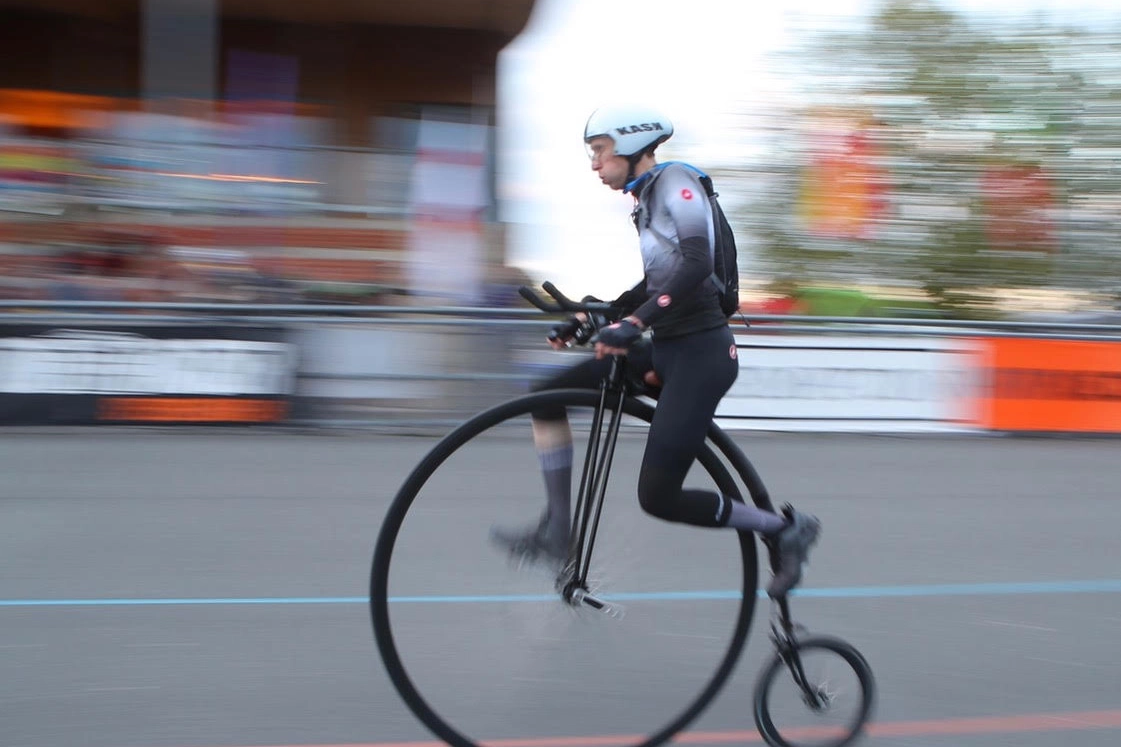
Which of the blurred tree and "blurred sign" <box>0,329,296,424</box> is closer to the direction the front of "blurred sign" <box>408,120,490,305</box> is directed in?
the blurred sign

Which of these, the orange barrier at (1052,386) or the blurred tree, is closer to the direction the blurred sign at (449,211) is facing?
the orange barrier

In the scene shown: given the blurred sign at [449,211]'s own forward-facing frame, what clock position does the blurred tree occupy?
The blurred tree is roughly at 8 o'clock from the blurred sign.

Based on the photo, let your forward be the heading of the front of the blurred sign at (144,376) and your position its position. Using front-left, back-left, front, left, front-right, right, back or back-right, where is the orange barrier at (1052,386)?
left

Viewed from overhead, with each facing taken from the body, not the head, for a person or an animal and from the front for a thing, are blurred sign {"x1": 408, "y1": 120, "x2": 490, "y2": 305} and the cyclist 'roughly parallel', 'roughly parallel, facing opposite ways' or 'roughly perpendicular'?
roughly perpendicular

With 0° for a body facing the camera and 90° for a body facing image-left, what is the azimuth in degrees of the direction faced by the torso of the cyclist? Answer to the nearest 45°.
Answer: approximately 90°

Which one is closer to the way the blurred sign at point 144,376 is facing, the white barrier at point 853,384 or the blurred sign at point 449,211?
the white barrier

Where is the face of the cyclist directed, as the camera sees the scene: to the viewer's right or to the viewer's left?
to the viewer's left

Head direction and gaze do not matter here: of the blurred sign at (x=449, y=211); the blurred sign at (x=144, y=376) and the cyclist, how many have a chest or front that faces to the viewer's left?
1

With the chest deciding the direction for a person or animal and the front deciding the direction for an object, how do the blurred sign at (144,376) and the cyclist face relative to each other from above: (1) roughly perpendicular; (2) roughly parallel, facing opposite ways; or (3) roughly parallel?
roughly perpendicular
